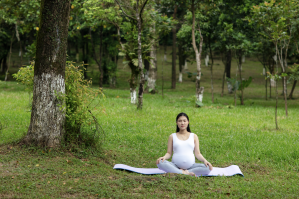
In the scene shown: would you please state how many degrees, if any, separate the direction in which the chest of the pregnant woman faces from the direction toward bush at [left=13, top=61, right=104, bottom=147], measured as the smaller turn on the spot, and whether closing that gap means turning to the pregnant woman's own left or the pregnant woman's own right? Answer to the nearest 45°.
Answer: approximately 90° to the pregnant woman's own right

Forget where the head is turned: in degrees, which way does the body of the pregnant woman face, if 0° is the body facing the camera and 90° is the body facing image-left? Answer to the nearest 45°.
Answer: approximately 0°
